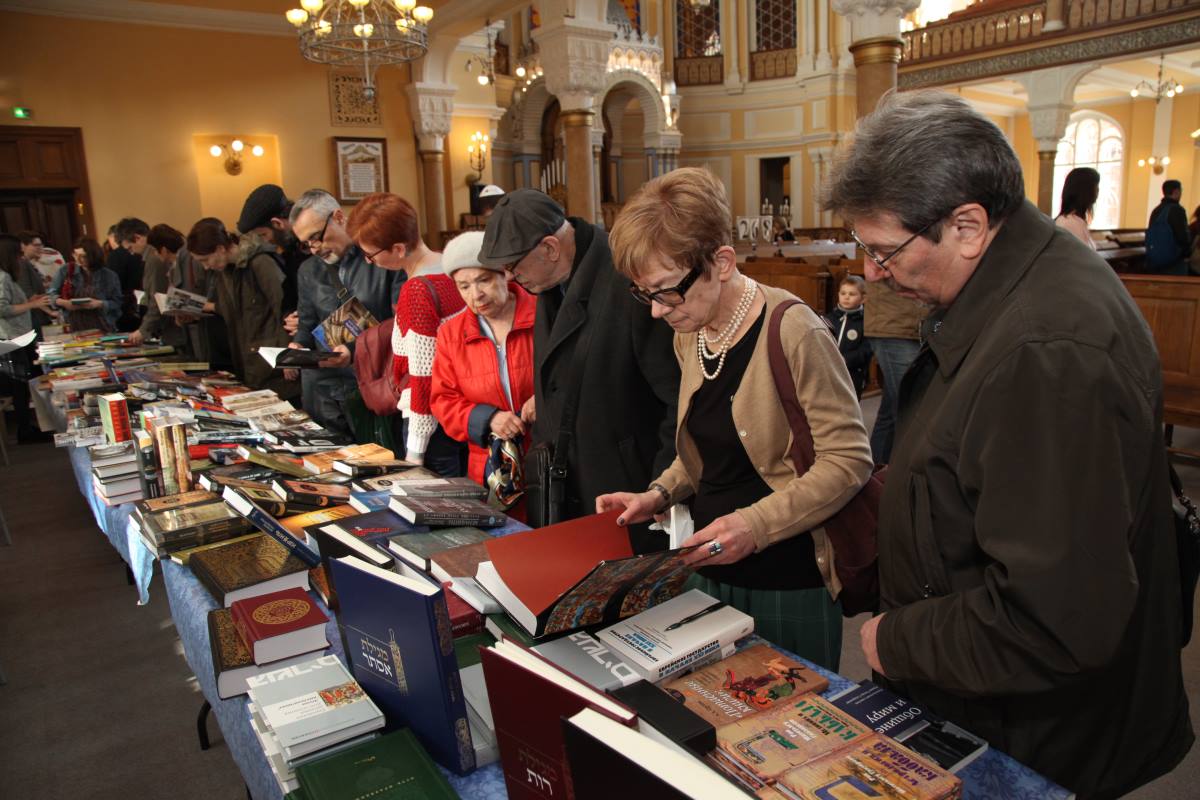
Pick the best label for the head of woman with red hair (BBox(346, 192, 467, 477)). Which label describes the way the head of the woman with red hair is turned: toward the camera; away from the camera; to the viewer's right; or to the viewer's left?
to the viewer's left

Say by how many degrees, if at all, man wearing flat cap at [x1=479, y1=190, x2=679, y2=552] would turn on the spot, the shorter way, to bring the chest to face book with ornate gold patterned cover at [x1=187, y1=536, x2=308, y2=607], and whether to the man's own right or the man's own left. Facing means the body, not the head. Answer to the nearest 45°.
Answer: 0° — they already face it

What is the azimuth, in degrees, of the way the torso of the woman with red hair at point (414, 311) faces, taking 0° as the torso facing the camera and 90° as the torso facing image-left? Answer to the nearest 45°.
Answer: approximately 90°

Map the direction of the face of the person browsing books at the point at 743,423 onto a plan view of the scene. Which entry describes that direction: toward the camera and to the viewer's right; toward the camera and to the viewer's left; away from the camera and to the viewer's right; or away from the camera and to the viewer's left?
toward the camera and to the viewer's left

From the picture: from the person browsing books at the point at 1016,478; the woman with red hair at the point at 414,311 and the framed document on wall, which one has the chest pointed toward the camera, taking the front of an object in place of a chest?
the framed document on wall

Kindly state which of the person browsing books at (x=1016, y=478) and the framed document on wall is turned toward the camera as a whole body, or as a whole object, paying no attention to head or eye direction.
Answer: the framed document on wall

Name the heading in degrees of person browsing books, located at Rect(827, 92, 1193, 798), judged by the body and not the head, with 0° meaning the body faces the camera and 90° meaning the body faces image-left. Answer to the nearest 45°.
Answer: approximately 90°

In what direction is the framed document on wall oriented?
toward the camera

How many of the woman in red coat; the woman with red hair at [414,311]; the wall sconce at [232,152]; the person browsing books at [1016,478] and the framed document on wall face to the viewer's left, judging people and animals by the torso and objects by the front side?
2

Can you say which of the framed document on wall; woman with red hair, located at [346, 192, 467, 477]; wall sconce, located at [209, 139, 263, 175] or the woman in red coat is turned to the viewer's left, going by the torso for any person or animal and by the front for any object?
the woman with red hair

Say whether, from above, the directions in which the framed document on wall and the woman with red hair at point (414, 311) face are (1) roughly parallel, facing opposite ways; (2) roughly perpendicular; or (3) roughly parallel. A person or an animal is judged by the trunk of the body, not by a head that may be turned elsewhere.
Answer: roughly perpendicular

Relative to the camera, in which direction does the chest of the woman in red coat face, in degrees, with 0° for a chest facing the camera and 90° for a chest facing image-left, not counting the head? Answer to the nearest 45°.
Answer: approximately 0°

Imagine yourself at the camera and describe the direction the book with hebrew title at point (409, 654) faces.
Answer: facing the viewer and to the left of the viewer

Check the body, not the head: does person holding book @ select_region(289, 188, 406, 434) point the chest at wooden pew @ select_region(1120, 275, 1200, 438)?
no

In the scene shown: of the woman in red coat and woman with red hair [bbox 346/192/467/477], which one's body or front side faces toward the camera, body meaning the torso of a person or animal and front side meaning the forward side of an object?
the woman in red coat

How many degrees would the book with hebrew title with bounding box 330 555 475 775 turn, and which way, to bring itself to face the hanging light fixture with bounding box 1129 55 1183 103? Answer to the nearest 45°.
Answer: approximately 180°

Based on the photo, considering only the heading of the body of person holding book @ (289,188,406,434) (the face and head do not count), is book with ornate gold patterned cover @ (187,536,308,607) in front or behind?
in front

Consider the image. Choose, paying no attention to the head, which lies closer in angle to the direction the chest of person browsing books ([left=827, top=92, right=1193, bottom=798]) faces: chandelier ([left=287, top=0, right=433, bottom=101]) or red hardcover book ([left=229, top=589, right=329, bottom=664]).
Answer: the red hardcover book

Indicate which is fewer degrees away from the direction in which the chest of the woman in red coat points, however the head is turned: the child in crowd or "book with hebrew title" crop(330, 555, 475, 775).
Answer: the book with hebrew title

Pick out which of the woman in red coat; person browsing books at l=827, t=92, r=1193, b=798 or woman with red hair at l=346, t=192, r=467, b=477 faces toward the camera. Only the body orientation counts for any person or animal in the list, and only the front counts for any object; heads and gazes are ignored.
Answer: the woman in red coat
